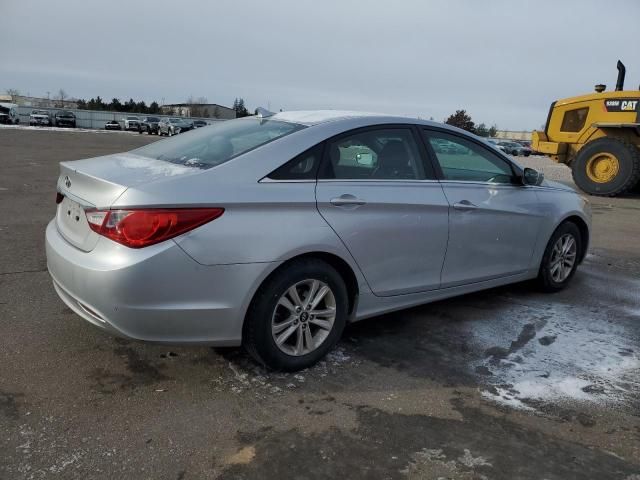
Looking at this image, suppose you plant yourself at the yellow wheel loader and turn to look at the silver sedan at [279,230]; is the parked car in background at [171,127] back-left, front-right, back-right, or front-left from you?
back-right

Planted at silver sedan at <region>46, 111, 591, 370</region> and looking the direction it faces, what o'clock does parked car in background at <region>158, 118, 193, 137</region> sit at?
The parked car in background is roughly at 10 o'clock from the silver sedan.

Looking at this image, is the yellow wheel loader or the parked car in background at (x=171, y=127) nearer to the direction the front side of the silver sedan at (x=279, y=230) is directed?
the yellow wheel loader

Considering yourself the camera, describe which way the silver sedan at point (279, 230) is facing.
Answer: facing away from the viewer and to the right of the viewer
